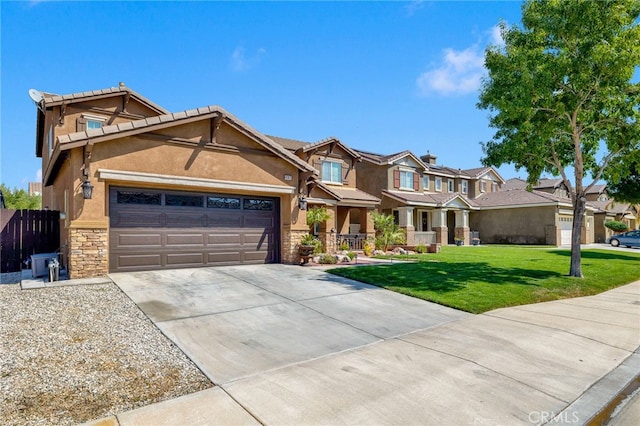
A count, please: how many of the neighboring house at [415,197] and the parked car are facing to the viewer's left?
1

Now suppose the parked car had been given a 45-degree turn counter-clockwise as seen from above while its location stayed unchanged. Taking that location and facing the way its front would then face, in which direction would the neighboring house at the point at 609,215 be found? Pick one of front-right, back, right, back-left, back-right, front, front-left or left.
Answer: back-right

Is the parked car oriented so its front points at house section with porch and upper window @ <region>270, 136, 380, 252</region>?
no

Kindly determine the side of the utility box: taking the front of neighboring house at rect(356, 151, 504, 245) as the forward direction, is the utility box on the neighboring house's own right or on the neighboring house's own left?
on the neighboring house's own right

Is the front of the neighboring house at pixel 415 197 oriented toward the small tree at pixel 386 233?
no

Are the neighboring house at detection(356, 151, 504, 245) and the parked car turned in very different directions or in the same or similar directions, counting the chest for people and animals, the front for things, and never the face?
very different directions

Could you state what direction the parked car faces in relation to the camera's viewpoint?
facing to the left of the viewer

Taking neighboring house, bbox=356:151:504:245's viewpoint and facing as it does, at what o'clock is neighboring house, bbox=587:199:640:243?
neighboring house, bbox=587:199:640:243 is roughly at 9 o'clock from neighboring house, bbox=356:151:504:245.

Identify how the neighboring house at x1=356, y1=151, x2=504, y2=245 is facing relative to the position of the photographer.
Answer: facing the viewer and to the right of the viewer

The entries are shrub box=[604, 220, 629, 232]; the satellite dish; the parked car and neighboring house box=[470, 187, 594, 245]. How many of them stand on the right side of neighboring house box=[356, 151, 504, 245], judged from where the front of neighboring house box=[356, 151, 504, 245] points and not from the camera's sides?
1

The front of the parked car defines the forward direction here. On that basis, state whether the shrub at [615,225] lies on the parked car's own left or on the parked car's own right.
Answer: on the parked car's own right

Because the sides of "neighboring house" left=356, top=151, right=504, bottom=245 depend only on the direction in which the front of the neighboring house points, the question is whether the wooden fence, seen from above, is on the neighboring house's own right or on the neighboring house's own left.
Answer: on the neighboring house's own right

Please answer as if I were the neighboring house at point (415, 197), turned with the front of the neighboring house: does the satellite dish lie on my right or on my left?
on my right
